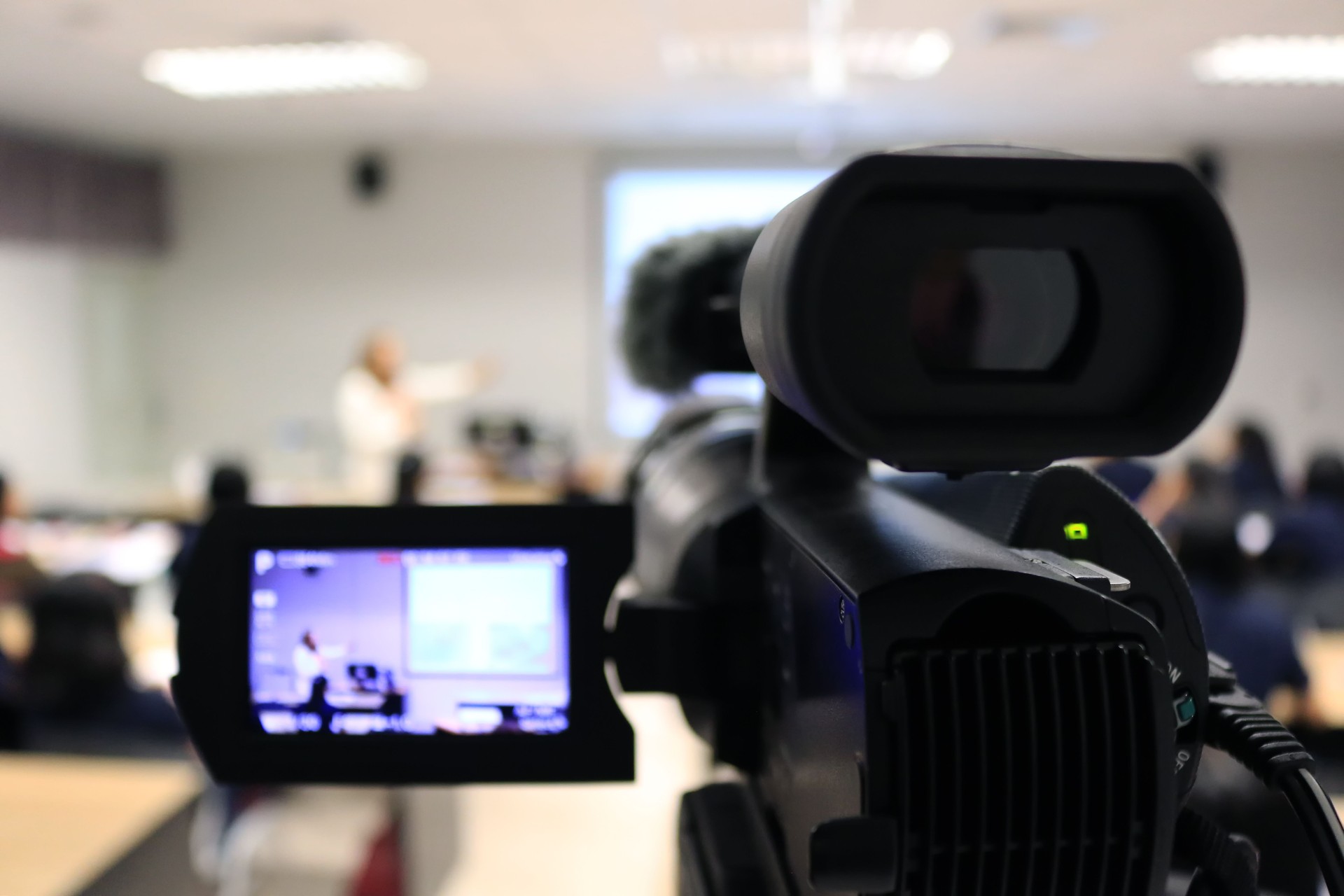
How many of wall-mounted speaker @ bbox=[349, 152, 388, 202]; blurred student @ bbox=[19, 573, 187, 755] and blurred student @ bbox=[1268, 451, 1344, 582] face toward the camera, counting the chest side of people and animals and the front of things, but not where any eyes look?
1

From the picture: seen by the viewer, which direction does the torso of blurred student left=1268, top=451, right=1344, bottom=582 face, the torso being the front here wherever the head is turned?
away from the camera

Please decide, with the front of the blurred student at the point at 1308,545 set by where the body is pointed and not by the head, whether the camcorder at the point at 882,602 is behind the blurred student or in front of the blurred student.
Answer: behind

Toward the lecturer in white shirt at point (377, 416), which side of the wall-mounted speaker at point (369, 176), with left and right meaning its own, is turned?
front

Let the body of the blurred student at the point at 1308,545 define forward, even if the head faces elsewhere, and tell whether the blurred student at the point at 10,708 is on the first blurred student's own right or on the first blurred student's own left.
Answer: on the first blurred student's own left

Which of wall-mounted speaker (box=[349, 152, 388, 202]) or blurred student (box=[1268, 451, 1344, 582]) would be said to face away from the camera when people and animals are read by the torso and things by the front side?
the blurred student

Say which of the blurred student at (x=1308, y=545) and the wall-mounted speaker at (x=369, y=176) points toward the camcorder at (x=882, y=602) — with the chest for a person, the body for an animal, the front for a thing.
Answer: the wall-mounted speaker

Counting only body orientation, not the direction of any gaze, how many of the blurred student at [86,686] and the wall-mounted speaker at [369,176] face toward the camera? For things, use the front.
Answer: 1

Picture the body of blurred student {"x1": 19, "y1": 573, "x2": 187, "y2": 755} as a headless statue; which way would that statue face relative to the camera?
away from the camera

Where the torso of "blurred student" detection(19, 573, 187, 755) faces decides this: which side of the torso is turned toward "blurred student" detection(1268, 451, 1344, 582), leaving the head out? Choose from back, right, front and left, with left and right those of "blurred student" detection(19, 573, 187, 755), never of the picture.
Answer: right

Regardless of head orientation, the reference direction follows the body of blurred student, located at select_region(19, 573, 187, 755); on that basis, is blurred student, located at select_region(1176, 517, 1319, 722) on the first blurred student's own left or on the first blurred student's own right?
on the first blurred student's own right

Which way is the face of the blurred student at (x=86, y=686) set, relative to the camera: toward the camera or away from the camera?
away from the camera

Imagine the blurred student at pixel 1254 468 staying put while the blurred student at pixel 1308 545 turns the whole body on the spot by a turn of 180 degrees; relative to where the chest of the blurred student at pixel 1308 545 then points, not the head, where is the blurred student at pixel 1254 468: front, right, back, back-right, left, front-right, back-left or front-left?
back

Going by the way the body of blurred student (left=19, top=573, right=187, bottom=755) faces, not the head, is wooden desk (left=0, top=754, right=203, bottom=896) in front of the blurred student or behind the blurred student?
behind

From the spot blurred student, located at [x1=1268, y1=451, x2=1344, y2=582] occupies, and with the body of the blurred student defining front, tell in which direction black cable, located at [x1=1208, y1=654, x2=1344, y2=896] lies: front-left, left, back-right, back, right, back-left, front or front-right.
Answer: back
